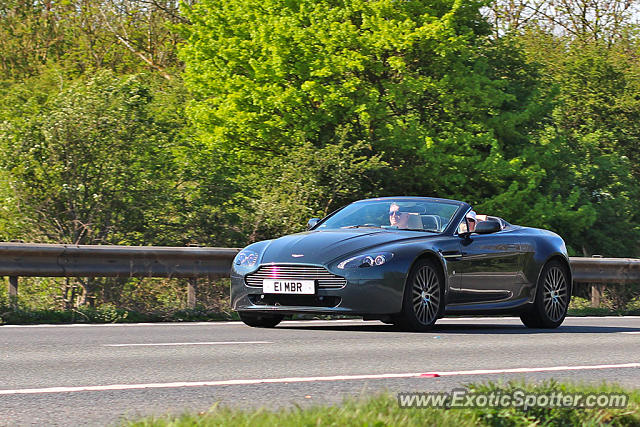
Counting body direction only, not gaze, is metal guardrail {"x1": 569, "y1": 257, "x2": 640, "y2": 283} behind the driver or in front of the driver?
behind

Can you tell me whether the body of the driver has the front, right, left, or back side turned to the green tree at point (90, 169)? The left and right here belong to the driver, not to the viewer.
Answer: right

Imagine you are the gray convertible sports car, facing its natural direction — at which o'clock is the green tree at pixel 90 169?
The green tree is roughly at 3 o'clock from the gray convertible sports car.

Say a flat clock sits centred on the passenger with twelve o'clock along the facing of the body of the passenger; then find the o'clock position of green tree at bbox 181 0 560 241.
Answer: The green tree is roughly at 4 o'clock from the passenger.

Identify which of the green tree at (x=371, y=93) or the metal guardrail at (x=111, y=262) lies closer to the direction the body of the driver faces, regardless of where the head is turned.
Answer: the metal guardrail

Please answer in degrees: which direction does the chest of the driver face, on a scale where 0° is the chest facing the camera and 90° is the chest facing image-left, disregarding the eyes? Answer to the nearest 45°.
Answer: approximately 45°
